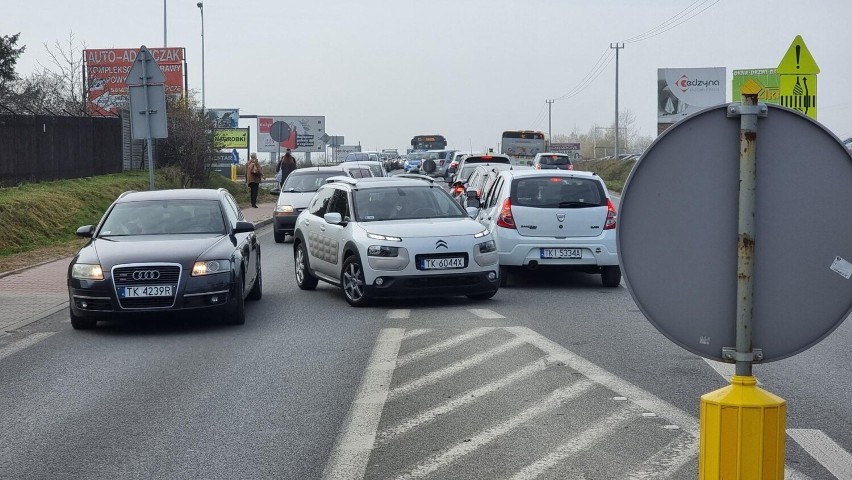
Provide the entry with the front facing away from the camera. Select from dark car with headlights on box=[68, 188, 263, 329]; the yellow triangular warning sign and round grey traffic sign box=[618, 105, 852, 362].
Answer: the round grey traffic sign

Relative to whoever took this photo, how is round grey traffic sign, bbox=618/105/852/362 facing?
facing away from the viewer

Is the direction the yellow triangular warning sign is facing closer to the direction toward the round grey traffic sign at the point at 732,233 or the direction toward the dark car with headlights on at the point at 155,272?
the round grey traffic sign

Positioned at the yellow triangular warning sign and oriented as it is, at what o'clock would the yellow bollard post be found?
The yellow bollard post is roughly at 12 o'clock from the yellow triangular warning sign.

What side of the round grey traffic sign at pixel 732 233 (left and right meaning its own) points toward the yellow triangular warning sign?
front

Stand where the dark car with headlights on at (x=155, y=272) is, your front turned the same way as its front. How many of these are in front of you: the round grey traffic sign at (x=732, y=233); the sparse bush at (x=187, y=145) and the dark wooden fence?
1

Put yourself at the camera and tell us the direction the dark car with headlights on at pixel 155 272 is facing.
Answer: facing the viewer

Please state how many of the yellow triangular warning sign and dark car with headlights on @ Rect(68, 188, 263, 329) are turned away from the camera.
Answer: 0

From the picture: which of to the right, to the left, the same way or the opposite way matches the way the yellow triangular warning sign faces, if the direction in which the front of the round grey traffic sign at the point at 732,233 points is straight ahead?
the opposite way

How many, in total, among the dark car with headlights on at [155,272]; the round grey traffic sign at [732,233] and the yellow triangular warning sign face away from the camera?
1

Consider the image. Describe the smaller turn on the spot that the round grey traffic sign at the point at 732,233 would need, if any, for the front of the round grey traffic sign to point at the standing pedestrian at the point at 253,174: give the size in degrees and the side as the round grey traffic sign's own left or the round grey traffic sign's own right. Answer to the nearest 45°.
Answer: approximately 45° to the round grey traffic sign's own left

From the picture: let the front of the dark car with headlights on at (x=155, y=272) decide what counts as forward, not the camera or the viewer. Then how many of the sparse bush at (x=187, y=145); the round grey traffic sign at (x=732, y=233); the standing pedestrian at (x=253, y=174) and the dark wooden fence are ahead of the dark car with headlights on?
1

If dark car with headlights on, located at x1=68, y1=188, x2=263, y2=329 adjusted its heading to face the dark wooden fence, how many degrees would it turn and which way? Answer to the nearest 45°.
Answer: approximately 180°

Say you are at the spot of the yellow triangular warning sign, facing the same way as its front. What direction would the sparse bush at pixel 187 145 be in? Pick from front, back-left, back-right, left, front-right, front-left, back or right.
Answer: back-right

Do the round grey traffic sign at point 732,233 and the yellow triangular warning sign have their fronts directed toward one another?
yes

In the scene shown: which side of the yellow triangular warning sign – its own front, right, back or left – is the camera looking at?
front

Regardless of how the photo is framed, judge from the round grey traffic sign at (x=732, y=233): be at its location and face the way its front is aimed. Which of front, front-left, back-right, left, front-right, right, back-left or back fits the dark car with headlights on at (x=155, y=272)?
front-left

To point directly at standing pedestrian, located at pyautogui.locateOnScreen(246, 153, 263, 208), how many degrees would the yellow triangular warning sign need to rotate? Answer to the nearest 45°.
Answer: approximately 135° to its right
